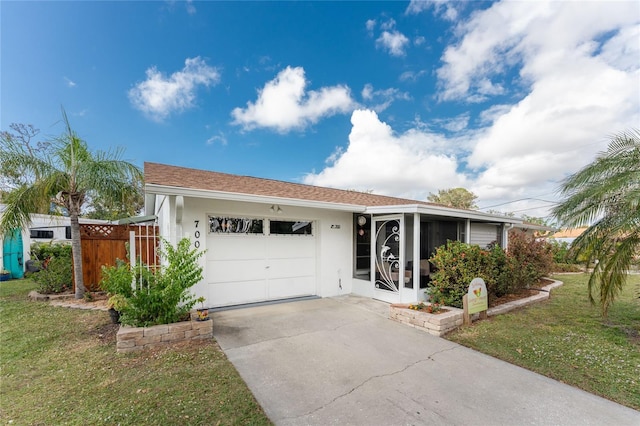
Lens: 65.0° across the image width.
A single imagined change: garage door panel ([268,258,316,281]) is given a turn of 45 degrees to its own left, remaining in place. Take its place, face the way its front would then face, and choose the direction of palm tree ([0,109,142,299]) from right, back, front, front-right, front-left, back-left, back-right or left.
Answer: back

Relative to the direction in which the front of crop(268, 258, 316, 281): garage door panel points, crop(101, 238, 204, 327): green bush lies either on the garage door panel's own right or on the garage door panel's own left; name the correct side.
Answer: on the garage door panel's own right

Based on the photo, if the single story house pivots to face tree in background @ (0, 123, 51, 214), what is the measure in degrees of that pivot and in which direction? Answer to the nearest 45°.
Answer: approximately 135° to its right

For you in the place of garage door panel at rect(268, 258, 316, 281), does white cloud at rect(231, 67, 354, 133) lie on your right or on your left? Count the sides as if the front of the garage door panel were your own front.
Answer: on your left

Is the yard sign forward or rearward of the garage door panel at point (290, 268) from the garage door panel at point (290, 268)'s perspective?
forward

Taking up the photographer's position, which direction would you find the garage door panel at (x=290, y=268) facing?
facing the viewer and to the right of the viewer

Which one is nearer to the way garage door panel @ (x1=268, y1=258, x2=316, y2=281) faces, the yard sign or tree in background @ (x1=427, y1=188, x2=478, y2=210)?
the yard sign

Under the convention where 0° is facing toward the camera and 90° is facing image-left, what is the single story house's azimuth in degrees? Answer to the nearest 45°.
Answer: approximately 315°

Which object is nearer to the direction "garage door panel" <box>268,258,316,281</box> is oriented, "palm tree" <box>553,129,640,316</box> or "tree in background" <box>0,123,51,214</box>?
the palm tree

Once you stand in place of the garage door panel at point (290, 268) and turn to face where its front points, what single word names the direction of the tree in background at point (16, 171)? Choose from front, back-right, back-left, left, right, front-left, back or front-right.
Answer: back-right
